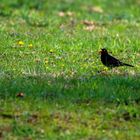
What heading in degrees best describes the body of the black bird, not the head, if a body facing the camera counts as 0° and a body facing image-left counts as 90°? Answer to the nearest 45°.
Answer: approximately 90°
